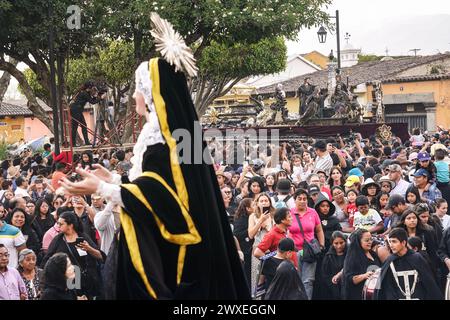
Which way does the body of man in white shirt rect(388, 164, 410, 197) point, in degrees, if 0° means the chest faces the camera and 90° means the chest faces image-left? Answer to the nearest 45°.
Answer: approximately 45°

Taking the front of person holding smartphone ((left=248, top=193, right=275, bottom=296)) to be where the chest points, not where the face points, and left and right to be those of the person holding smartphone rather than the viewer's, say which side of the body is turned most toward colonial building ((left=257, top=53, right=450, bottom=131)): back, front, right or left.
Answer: back

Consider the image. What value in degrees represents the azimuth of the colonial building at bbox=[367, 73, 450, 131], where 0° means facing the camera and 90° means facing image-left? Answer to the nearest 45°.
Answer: approximately 45°

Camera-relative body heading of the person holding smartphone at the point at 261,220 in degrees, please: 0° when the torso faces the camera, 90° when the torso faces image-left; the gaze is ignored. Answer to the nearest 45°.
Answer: approximately 0°

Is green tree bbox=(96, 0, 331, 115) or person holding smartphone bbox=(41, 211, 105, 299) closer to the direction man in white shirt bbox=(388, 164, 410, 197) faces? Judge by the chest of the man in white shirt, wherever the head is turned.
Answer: the person holding smartphone
